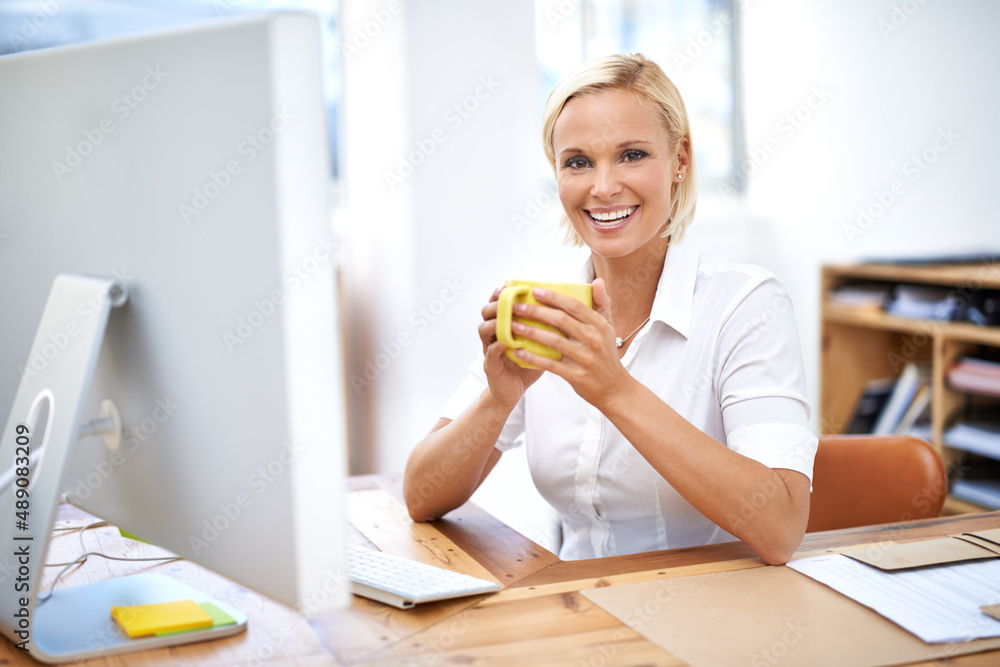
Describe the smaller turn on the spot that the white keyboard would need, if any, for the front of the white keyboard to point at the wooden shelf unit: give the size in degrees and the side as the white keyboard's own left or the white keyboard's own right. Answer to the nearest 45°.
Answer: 0° — it already faces it

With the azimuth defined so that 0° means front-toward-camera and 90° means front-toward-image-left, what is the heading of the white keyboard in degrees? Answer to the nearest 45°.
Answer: approximately 225°

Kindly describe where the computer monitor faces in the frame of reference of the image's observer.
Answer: facing away from the viewer and to the right of the viewer

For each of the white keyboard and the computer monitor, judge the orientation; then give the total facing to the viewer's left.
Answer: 0

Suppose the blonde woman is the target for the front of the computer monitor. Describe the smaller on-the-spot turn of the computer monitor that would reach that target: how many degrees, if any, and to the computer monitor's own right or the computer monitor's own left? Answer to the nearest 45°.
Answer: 0° — it already faces them

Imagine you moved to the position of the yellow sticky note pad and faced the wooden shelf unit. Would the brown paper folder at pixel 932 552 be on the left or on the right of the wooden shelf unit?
right
